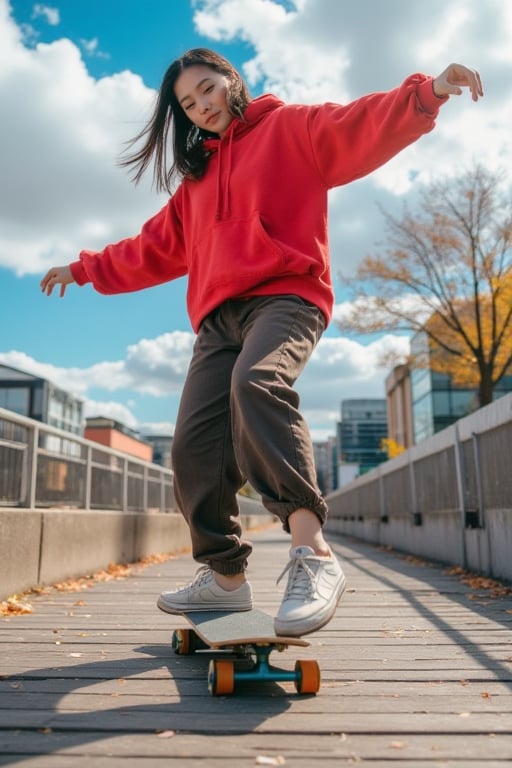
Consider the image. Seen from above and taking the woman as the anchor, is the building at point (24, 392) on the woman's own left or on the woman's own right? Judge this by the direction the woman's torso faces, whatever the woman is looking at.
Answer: on the woman's own right

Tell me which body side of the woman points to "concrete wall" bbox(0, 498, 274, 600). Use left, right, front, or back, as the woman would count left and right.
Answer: right

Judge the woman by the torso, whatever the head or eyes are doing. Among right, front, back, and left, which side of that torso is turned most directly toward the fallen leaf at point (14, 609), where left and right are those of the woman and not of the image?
right

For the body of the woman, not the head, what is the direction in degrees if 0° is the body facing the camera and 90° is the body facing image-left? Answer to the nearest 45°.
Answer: approximately 45°
